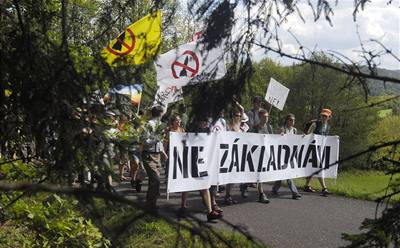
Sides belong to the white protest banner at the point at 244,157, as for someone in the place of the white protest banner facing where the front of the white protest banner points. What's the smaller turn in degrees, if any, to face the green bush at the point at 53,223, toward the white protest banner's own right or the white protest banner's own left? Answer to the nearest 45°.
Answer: approximately 45° to the white protest banner's own right

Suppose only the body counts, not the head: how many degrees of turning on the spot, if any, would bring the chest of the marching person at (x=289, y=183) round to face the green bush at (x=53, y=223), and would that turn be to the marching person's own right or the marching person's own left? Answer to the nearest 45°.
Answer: approximately 45° to the marching person's own right

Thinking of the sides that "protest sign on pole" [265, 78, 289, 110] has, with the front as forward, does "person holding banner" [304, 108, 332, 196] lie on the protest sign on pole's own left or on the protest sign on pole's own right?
on the protest sign on pole's own left

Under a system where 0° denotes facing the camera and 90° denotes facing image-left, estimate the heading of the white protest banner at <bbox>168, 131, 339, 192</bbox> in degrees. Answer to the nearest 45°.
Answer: approximately 315°

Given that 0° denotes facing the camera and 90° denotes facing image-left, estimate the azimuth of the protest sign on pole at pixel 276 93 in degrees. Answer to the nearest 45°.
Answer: approximately 0°

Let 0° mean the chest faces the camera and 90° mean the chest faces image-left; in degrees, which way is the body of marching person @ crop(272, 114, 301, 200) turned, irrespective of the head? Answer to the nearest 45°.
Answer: approximately 315°

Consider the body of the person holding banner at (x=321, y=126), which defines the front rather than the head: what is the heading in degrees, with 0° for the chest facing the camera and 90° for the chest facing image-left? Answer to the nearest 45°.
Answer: approximately 315°
